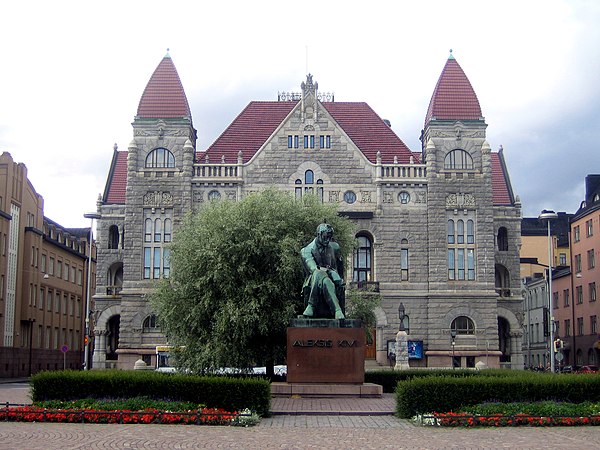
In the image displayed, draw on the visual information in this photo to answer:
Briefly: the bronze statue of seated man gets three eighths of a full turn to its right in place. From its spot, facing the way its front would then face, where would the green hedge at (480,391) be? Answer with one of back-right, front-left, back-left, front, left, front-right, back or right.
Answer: back

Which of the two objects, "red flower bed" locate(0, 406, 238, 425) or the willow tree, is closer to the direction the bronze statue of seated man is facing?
the red flower bed

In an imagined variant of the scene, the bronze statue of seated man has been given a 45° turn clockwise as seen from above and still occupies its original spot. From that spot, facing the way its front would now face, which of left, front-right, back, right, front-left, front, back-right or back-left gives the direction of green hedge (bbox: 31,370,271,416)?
front

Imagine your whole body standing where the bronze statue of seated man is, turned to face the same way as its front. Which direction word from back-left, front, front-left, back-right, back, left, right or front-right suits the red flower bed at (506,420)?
front-left

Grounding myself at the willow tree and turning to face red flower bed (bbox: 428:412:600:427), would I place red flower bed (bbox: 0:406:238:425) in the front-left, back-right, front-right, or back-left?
front-right

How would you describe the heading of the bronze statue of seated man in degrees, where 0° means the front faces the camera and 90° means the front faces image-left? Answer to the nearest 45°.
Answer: approximately 0°

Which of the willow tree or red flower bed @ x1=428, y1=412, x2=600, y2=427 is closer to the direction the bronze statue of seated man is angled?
the red flower bed

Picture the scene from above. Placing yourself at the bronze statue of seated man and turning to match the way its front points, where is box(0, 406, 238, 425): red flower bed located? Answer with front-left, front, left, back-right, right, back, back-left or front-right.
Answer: front-right
